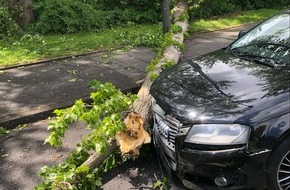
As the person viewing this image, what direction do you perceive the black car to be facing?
facing the viewer and to the left of the viewer

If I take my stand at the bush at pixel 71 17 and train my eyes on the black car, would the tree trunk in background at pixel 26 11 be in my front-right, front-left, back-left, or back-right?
back-right

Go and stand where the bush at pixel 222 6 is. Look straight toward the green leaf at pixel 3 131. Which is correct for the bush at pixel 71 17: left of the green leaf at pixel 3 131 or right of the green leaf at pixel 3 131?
right

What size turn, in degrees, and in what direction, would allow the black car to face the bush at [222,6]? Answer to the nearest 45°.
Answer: approximately 135° to its right

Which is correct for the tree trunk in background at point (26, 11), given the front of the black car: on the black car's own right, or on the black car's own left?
on the black car's own right

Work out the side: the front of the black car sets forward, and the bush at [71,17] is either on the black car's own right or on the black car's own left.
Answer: on the black car's own right

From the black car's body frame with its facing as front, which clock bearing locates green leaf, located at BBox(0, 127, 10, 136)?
The green leaf is roughly at 2 o'clock from the black car.

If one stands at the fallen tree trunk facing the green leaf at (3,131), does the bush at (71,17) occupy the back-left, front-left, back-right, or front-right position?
front-right

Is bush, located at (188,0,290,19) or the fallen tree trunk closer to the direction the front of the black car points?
the fallen tree trunk

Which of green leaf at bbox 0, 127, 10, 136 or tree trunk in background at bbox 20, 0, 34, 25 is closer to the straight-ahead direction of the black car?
the green leaf

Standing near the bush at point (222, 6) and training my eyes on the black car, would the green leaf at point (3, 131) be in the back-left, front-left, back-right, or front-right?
front-right

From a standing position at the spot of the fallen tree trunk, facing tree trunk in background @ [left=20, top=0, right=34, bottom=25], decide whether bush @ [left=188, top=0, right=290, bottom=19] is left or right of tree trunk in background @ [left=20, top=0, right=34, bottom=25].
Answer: right

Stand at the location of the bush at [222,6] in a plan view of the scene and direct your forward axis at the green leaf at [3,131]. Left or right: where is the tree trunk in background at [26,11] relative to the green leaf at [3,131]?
right
